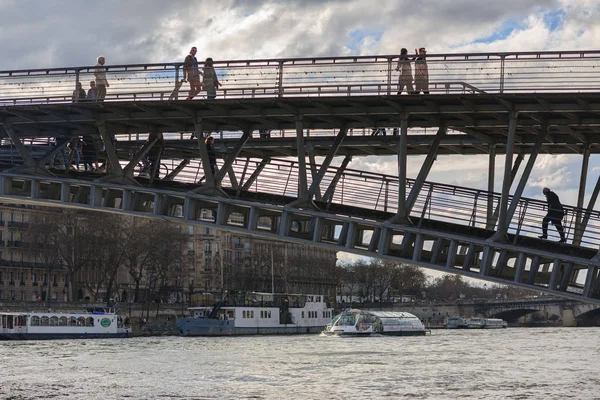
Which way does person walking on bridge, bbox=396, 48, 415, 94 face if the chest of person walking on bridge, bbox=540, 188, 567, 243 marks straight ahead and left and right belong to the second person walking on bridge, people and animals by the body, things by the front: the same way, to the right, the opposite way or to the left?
to the right
